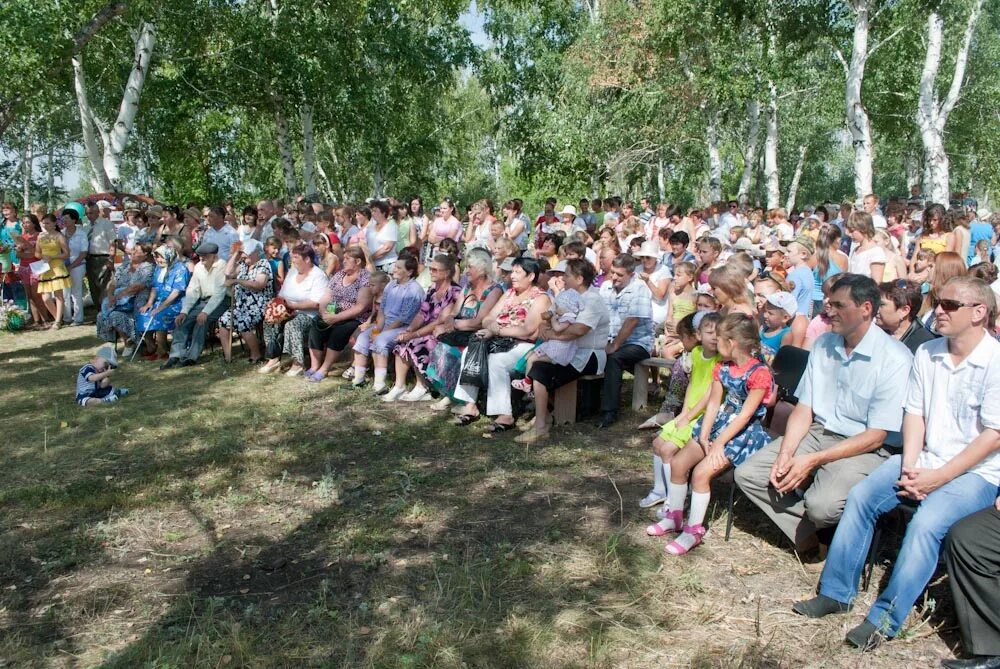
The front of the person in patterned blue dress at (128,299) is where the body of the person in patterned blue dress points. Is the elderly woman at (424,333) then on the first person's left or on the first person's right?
on the first person's left

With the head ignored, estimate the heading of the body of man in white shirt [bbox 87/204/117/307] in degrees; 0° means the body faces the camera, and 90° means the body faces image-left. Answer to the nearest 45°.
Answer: approximately 45°

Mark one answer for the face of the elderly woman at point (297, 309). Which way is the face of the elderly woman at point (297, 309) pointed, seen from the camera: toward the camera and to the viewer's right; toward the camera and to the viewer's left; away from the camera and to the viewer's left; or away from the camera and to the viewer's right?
toward the camera and to the viewer's left

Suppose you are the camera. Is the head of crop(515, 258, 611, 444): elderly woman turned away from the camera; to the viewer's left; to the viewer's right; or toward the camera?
to the viewer's left

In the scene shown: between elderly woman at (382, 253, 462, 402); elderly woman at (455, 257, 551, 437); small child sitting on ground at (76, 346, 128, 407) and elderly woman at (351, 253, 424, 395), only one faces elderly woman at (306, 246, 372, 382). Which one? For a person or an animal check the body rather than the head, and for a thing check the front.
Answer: the small child sitting on ground

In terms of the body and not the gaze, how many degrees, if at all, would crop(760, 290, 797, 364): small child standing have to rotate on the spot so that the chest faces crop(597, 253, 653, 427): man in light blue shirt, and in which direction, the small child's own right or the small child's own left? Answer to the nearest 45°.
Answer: approximately 90° to the small child's own right

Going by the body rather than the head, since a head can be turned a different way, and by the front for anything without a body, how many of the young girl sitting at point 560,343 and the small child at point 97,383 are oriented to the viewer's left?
1

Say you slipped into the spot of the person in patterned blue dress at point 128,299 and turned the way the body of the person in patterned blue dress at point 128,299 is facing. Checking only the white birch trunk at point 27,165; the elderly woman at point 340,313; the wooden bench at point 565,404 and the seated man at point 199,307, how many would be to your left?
3

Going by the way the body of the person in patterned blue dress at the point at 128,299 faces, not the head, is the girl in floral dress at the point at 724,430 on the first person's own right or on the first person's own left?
on the first person's own left

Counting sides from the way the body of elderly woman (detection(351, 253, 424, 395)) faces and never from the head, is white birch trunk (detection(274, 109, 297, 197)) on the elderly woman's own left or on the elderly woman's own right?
on the elderly woman's own right

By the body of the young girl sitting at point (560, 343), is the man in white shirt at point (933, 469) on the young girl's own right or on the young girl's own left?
on the young girl's own left

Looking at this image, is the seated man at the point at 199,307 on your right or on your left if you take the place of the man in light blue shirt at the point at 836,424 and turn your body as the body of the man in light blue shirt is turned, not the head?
on your right
